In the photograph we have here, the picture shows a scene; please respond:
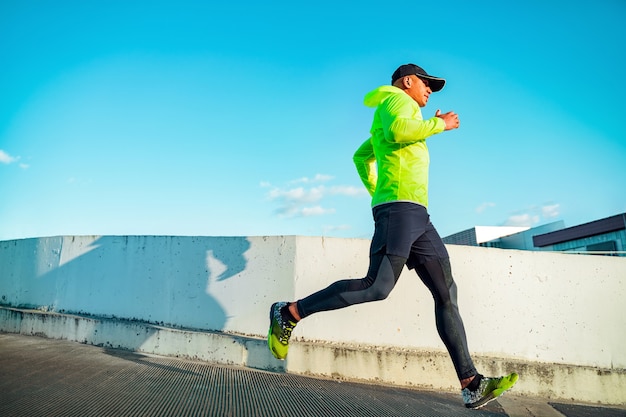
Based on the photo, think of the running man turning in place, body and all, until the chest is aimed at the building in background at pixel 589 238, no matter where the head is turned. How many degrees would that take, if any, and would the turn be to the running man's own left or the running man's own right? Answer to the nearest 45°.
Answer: approximately 45° to the running man's own left

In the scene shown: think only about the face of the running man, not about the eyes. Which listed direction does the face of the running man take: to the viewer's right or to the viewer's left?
to the viewer's right

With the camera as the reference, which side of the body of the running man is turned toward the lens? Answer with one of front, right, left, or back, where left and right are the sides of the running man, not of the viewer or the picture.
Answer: right
